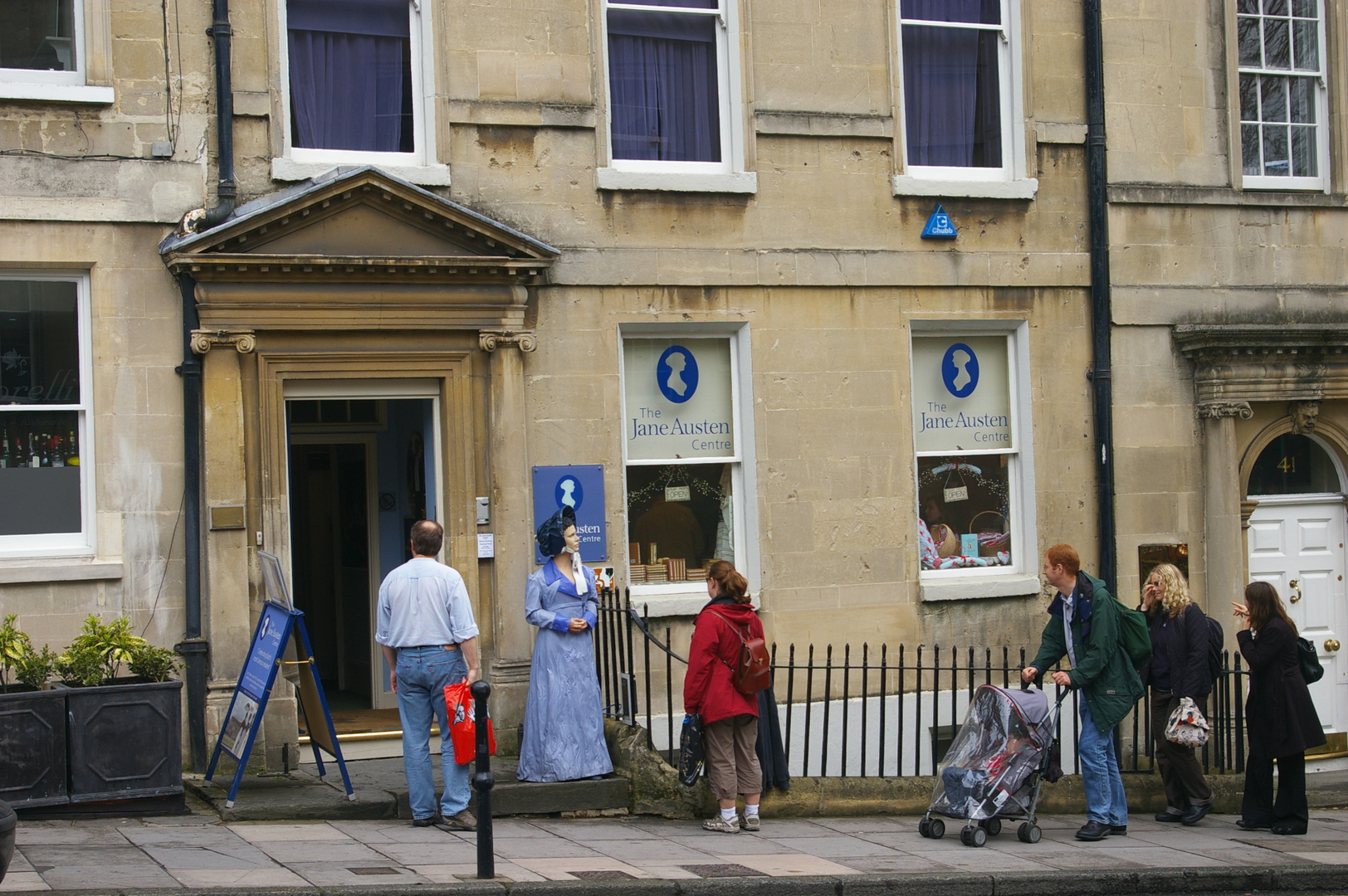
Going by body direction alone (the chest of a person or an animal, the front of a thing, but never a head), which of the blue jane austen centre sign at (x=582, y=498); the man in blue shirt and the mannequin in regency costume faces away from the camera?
the man in blue shirt

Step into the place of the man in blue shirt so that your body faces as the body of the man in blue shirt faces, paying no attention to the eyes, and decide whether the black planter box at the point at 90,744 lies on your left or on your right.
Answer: on your left

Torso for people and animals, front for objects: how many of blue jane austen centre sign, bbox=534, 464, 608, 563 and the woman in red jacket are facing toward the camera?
1

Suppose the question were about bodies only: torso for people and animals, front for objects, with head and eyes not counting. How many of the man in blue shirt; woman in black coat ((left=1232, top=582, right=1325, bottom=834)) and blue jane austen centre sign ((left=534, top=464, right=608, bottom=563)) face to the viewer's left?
1

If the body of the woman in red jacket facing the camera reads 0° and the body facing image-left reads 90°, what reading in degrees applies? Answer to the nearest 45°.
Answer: approximately 135°

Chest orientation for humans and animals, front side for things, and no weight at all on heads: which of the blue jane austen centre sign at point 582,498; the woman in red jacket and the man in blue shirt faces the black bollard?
the blue jane austen centre sign

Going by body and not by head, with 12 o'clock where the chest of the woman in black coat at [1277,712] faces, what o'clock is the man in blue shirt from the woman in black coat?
The man in blue shirt is roughly at 11 o'clock from the woman in black coat.

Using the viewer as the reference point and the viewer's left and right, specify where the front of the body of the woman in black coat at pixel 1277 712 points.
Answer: facing to the left of the viewer

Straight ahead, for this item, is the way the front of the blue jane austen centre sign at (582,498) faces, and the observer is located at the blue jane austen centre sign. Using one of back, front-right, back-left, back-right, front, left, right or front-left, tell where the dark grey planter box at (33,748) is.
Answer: front-right

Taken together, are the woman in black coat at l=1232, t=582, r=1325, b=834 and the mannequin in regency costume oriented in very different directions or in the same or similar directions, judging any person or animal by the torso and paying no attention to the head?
very different directions

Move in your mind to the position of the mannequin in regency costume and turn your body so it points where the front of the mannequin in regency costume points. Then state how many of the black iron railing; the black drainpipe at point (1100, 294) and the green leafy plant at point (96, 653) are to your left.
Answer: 2

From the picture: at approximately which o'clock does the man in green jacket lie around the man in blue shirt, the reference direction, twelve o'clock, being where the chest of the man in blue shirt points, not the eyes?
The man in green jacket is roughly at 3 o'clock from the man in blue shirt.

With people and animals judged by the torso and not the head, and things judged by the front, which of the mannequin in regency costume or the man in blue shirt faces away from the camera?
the man in blue shirt

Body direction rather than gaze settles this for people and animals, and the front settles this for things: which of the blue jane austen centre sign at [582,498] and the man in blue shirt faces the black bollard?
the blue jane austen centre sign

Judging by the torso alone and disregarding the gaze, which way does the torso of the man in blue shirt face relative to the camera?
away from the camera

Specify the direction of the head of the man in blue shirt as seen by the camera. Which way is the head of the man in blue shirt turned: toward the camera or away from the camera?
away from the camera
